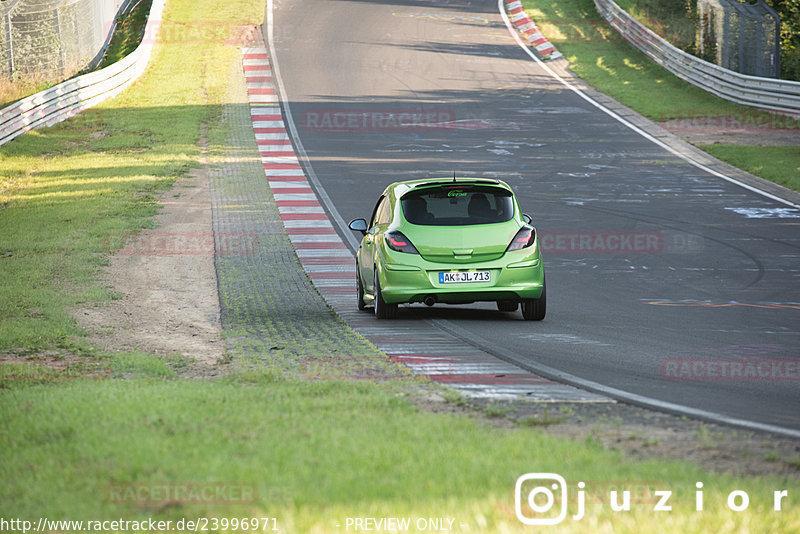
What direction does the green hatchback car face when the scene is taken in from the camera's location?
facing away from the viewer

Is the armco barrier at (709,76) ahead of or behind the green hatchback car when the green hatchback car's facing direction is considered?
ahead

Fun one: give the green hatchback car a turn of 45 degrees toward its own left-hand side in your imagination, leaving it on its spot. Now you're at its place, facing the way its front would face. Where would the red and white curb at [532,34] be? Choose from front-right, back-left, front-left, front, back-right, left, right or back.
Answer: front-right

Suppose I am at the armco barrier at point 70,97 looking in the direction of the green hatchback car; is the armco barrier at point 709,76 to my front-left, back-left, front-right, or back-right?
front-left

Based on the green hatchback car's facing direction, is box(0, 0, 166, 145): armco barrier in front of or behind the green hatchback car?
in front
